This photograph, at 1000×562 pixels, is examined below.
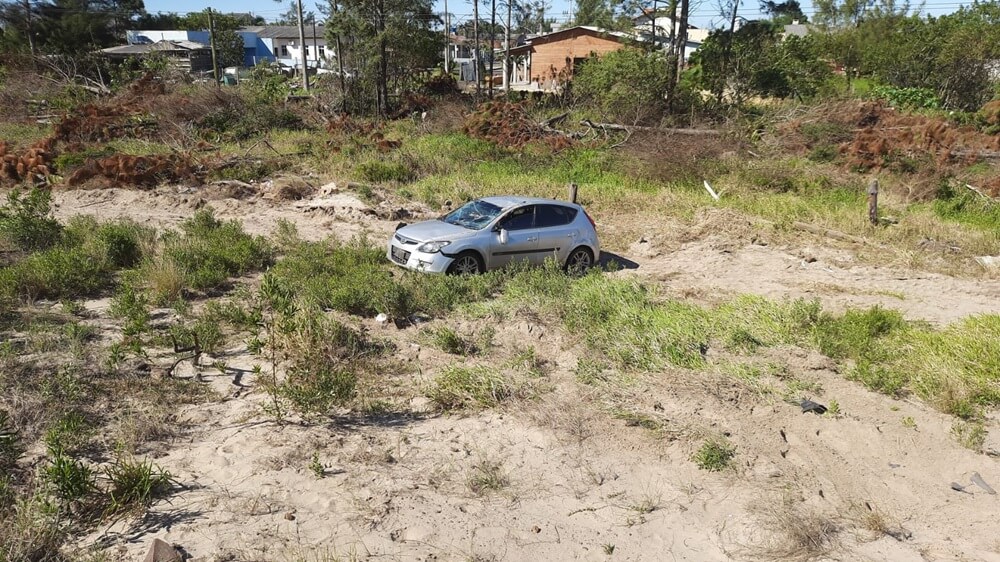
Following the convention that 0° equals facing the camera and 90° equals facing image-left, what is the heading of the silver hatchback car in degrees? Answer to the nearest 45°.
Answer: approximately 45°

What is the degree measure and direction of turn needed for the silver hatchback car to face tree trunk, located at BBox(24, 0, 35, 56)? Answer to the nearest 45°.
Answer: approximately 90° to its right

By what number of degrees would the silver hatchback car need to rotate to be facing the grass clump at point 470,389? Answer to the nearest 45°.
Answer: approximately 45° to its left

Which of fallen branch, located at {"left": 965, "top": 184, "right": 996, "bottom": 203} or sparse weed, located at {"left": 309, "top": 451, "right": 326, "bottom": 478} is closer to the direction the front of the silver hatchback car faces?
the sparse weed

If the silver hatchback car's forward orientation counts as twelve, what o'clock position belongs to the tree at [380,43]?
The tree is roughly at 4 o'clock from the silver hatchback car.

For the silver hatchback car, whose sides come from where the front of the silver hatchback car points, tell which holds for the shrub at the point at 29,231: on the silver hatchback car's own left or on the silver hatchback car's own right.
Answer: on the silver hatchback car's own right

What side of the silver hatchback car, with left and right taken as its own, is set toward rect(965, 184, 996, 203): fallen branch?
back

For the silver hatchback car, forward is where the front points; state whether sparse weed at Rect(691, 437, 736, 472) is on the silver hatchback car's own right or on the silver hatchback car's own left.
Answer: on the silver hatchback car's own left

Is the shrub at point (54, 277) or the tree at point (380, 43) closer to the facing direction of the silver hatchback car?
the shrub

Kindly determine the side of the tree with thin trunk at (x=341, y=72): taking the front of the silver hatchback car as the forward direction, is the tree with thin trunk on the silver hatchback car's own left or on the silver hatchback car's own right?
on the silver hatchback car's own right

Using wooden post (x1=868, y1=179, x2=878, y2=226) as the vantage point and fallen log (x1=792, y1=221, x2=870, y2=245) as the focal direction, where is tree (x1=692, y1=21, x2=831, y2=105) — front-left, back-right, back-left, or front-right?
back-right
